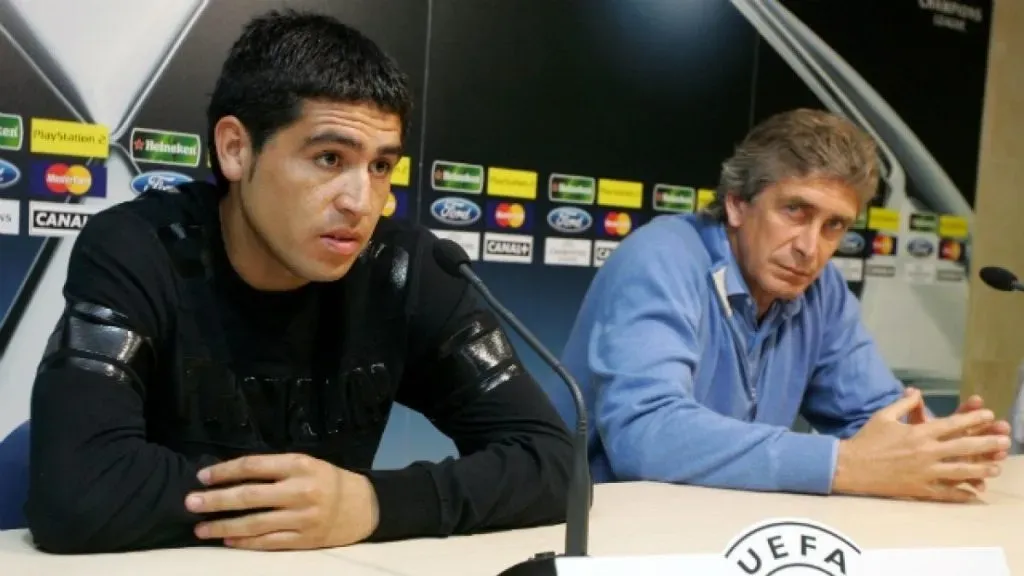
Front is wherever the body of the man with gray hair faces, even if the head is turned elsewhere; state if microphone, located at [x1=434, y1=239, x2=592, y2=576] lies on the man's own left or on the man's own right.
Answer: on the man's own right

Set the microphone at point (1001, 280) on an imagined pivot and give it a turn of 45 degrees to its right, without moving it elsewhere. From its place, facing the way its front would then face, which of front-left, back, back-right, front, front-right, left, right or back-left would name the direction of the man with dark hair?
left

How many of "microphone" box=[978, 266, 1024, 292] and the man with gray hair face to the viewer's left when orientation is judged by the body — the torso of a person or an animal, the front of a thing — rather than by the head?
1

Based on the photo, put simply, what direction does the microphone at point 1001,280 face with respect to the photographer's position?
facing to the left of the viewer

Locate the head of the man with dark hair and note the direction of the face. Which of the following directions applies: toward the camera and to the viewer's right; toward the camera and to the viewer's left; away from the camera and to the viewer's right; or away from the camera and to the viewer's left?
toward the camera and to the viewer's right
